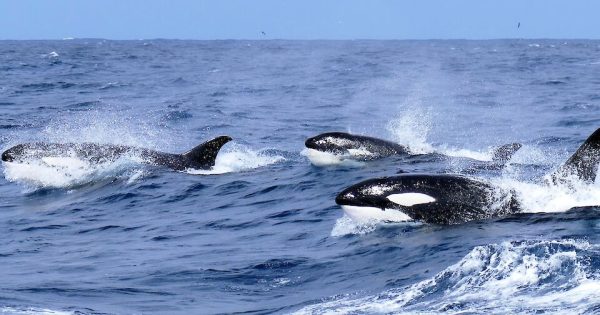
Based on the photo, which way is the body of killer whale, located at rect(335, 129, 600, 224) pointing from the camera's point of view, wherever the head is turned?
to the viewer's left

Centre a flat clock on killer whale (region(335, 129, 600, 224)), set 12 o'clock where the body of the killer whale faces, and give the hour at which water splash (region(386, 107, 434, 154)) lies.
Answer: The water splash is roughly at 3 o'clock from the killer whale.

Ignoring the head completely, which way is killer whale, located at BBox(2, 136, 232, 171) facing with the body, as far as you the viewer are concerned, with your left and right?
facing to the left of the viewer

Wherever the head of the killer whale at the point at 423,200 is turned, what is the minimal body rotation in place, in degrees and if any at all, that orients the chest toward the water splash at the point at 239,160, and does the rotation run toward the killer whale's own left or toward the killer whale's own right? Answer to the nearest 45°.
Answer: approximately 45° to the killer whale's own right

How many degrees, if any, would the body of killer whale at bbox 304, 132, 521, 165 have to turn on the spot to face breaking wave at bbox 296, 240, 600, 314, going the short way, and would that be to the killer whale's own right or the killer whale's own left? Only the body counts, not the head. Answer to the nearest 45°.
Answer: approximately 90° to the killer whale's own left

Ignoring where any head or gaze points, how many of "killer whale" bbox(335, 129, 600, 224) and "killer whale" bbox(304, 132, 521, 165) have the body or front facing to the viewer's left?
2

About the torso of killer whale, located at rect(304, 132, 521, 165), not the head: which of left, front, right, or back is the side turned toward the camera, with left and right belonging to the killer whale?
left

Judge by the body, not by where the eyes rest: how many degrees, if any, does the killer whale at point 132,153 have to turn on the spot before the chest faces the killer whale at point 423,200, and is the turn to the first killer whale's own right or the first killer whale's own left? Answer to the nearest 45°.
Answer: approximately 135° to the first killer whale's own left

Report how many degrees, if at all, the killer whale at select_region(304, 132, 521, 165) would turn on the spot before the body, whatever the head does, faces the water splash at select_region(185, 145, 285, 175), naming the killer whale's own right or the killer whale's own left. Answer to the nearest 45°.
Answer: approximately 45° to the killer whale's own right
